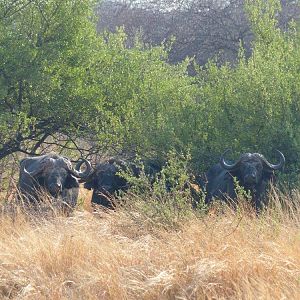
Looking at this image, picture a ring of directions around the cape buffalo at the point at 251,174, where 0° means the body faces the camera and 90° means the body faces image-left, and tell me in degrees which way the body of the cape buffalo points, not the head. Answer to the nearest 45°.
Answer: approximately 315°

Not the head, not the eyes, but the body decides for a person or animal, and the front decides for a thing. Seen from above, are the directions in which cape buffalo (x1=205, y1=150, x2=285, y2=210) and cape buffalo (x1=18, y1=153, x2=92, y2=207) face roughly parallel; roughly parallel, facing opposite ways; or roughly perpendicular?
roughly parallel

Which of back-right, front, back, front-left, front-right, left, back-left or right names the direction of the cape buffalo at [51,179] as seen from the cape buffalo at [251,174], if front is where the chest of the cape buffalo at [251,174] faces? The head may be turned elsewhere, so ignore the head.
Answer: back-right

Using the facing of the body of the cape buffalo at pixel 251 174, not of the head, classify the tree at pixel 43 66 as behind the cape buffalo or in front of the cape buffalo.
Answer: behind

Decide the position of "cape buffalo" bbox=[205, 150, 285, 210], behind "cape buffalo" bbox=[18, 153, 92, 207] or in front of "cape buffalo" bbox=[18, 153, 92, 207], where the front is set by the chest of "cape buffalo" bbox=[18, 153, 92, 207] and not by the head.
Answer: in front

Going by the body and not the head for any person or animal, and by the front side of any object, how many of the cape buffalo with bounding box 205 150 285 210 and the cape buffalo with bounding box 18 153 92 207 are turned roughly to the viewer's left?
0

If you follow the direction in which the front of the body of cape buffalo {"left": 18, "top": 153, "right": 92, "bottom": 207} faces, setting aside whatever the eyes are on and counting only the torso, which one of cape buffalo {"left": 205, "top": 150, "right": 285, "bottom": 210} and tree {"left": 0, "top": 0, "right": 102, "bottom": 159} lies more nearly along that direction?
the cape buffalo

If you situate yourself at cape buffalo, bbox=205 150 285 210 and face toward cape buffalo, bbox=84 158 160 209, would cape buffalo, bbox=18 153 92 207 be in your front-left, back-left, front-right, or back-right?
front-left

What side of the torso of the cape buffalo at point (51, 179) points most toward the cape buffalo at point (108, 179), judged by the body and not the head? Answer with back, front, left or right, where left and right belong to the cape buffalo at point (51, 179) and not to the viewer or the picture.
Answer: left
